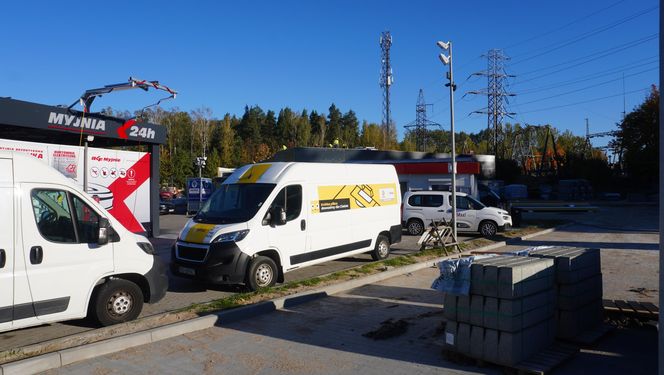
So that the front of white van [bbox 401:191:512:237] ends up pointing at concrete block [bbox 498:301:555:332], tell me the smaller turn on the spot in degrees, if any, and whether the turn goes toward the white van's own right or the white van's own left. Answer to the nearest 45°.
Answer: approximately 90° to the white van's own right

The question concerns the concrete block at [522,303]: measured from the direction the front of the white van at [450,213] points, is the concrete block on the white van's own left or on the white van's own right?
on the white van's own right

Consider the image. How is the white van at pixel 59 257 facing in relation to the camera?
to the viewer's right

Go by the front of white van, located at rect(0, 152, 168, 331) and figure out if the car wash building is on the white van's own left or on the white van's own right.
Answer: on the white van's own left

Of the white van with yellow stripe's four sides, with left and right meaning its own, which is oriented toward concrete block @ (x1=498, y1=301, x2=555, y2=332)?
left

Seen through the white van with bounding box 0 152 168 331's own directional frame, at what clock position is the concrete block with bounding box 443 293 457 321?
The concrete block is roughly at 1 o'clock from the white van.

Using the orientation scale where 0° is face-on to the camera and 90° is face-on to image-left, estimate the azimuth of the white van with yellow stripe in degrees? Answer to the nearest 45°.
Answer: approximately 45°

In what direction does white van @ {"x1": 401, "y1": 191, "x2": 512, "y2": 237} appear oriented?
to the viewer's right

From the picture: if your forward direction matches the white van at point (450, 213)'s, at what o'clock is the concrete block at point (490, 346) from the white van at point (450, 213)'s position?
The concrete block is roughly at 3 o'clock from the white van.

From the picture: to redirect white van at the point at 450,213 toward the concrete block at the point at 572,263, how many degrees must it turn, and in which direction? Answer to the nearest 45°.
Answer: approximately 90° to its right

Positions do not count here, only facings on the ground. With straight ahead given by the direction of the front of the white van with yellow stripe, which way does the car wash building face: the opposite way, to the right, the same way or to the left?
to the left

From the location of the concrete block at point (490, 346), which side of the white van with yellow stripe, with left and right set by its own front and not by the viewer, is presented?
left

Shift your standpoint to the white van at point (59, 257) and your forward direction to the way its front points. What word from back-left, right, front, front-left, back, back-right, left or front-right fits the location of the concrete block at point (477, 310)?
front-right

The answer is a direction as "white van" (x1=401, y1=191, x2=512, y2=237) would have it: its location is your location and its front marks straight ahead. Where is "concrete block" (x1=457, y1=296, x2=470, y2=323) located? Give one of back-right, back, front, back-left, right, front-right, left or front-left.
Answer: right

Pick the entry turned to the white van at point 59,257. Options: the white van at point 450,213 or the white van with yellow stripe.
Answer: the white van with yellow stripe

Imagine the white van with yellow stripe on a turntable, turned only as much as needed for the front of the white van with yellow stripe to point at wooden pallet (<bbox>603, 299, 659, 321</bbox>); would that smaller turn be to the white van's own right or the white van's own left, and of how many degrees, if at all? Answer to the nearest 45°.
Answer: approximately 90° to the white van's own left

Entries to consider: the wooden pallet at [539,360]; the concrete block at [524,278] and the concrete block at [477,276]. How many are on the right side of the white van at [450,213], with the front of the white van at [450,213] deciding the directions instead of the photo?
3

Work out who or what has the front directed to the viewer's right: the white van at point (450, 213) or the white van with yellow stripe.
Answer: the white van
